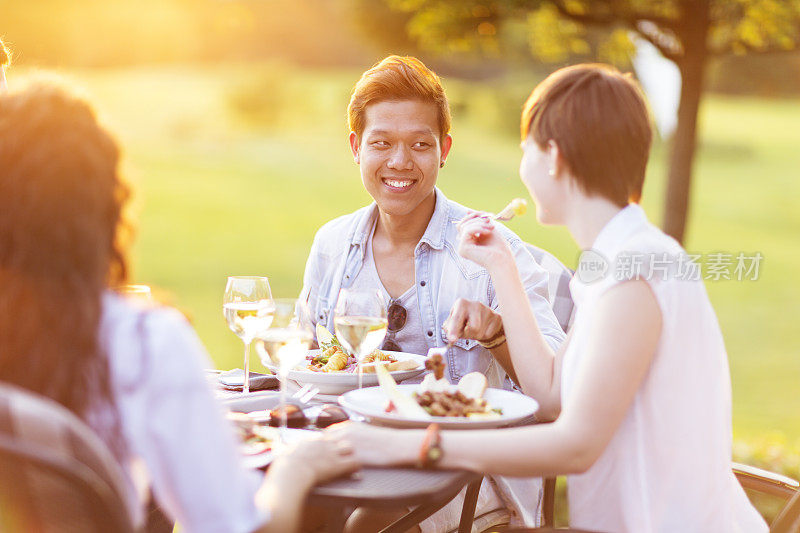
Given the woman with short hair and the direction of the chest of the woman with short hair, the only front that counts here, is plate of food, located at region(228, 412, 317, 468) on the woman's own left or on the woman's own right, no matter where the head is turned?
on the woman's own left

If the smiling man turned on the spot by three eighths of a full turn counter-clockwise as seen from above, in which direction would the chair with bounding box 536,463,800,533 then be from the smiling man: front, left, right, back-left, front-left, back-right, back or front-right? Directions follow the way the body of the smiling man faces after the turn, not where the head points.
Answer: right

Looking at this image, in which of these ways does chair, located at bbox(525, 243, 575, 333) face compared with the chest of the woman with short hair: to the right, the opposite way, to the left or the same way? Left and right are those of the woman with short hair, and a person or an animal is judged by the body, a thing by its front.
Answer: to the left

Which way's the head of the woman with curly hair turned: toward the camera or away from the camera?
away from the camera

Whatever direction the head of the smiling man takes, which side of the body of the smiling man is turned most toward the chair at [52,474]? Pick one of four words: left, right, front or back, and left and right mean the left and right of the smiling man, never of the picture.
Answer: front

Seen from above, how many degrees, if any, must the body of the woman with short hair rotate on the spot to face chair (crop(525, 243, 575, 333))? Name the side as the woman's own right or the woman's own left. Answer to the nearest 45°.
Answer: approximately 45° to the woman's own right

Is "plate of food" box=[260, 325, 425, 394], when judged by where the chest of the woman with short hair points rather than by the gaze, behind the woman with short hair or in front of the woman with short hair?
in front

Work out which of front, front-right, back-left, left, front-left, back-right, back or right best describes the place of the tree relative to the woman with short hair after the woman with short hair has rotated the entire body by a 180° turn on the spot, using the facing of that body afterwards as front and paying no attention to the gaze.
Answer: back-left

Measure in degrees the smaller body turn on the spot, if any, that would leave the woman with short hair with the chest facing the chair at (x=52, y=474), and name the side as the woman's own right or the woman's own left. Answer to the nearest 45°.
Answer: approximately 90° to the woman's own left

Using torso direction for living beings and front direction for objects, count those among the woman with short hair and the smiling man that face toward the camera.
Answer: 1

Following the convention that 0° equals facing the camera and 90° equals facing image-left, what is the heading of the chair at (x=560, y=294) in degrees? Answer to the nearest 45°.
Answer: approximately 45°

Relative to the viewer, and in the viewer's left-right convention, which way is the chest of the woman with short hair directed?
facing away from the viewer and to the left of the viewer
